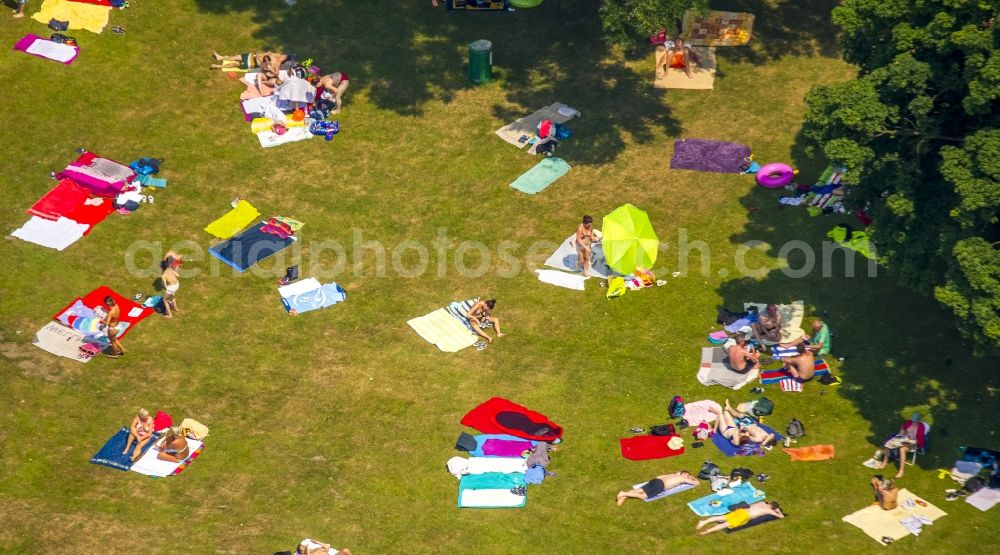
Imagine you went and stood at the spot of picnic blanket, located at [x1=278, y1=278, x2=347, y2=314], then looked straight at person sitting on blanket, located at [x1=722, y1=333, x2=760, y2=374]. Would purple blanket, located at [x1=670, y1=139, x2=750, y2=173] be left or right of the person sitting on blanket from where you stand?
left

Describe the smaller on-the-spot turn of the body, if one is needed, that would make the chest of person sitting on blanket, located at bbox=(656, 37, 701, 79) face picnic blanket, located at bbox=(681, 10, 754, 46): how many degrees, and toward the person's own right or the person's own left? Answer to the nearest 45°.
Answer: approximately 135° to the person's own left

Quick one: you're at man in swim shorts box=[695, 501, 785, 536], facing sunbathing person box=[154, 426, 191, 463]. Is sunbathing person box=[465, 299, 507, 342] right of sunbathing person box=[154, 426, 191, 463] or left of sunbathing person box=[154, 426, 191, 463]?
right

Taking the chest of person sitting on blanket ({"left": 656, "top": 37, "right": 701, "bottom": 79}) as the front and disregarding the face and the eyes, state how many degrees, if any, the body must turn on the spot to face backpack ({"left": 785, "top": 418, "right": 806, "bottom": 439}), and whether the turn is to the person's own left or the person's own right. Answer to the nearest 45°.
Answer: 0° — they already face it

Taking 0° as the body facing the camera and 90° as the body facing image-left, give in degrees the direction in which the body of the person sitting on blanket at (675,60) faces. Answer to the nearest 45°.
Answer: approximately 0°

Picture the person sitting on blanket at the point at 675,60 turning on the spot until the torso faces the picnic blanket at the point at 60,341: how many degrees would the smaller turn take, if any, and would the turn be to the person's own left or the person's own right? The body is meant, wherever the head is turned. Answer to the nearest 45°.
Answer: approximately 45° to the person's own right

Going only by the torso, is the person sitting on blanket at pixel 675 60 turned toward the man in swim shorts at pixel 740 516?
yes

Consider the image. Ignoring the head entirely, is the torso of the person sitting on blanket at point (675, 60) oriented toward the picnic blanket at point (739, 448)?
yes
